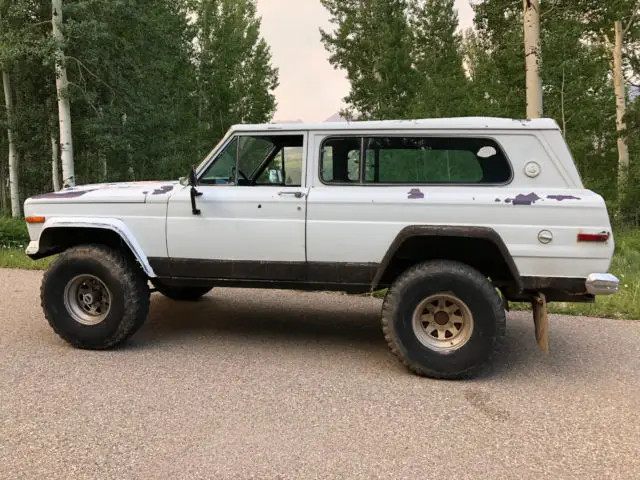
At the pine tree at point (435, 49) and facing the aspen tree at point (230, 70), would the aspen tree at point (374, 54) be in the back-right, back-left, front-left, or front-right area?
front-left

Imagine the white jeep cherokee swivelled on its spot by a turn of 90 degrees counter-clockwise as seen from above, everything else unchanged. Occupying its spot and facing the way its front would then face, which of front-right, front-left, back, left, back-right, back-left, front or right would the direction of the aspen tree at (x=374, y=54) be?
back

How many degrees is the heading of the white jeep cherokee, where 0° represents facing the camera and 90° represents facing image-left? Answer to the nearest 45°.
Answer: approximately 90°

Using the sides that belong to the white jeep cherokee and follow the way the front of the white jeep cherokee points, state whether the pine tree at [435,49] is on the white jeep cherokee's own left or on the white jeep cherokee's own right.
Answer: on the white jeep cherokee's own right

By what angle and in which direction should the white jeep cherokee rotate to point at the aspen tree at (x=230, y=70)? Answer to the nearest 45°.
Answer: approximately 90° to its right
